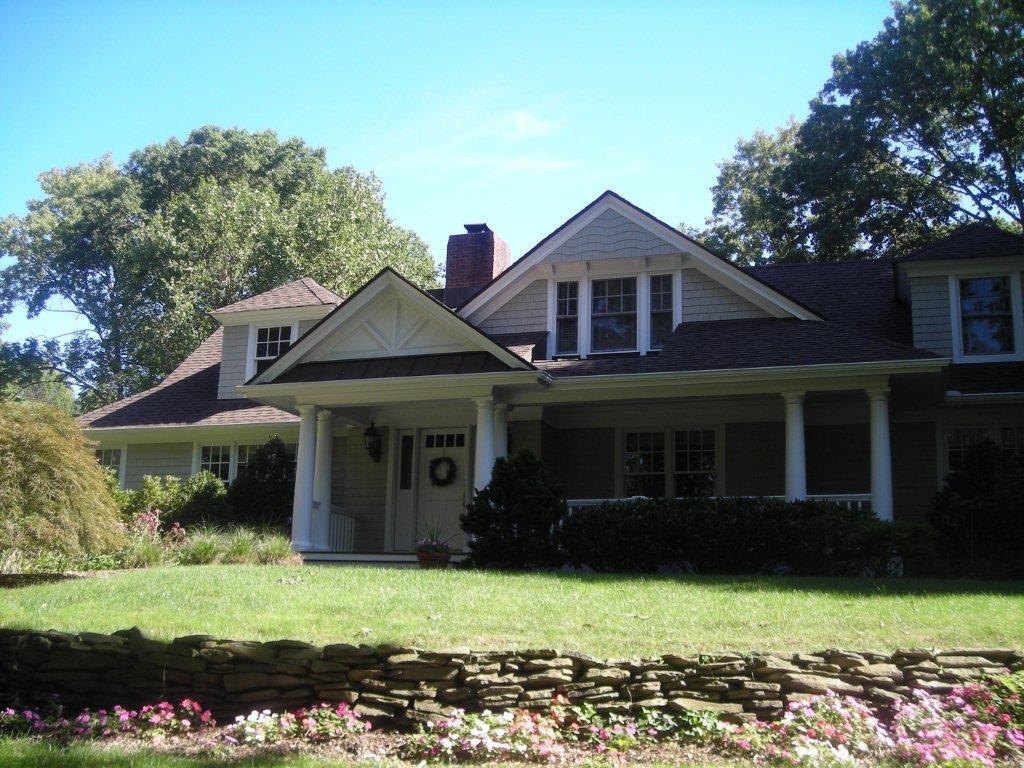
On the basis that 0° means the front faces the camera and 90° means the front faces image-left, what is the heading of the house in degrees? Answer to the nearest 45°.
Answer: approximately 0°

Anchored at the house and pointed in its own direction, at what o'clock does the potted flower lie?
The potted flower is roughly at 2 o'clock from the house.

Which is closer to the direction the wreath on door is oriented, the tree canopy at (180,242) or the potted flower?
the potted flower

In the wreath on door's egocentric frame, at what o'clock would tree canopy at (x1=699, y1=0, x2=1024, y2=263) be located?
The tree canopy is roughly at 8 o'clock from the wreath on door.

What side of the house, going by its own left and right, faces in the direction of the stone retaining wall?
front

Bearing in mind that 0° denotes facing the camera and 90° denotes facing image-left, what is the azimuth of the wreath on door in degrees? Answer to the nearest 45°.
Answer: approximately 0°

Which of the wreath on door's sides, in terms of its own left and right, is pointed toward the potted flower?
front

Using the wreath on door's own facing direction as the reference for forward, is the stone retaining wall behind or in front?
in front

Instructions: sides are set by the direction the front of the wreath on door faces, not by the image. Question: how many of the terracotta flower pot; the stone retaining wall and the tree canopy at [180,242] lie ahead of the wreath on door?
2

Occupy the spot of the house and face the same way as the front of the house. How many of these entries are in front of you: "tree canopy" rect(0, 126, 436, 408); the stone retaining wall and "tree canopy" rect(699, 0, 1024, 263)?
1

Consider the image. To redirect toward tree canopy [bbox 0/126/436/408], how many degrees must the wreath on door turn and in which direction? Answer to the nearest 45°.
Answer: approximately 135° to its right

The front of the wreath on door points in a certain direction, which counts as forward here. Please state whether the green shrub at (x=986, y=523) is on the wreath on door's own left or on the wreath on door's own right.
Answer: on the wreath on door's own left

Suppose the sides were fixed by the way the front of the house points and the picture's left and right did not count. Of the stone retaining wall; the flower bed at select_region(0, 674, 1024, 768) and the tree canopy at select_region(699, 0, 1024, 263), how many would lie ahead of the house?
2
